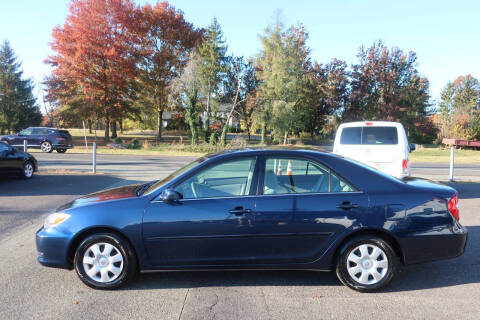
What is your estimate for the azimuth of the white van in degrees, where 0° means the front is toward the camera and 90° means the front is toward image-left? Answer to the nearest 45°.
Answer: approximately 180°

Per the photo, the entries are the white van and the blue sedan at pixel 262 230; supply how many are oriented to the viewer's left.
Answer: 1

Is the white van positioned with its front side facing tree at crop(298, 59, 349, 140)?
yes

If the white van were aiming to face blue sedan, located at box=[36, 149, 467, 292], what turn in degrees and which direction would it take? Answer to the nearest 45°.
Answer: approximately 180°

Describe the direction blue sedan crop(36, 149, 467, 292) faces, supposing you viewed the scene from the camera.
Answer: facing to the left of the viewer

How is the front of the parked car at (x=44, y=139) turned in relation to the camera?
facing away from the viewer and to the left of the viewer

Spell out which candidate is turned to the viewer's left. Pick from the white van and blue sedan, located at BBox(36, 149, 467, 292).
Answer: the blue sedan

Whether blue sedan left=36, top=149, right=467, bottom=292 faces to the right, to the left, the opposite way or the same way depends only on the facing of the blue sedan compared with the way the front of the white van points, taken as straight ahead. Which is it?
to the left

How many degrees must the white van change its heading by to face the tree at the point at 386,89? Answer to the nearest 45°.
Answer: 0° — it already faces it

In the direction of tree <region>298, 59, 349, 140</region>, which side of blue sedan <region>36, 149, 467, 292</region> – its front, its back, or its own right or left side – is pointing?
right

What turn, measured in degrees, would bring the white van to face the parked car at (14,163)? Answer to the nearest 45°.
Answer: approximately 90° to its left

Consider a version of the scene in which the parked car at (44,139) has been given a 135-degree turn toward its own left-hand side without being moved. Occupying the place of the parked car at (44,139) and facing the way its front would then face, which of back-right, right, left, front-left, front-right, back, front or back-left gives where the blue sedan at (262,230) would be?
front

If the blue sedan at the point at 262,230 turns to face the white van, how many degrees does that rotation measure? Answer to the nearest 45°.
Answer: approximately 135° to its right

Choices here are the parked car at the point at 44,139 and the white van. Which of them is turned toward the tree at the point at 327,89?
the white van

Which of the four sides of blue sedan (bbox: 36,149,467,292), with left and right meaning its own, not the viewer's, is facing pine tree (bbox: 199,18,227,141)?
right
